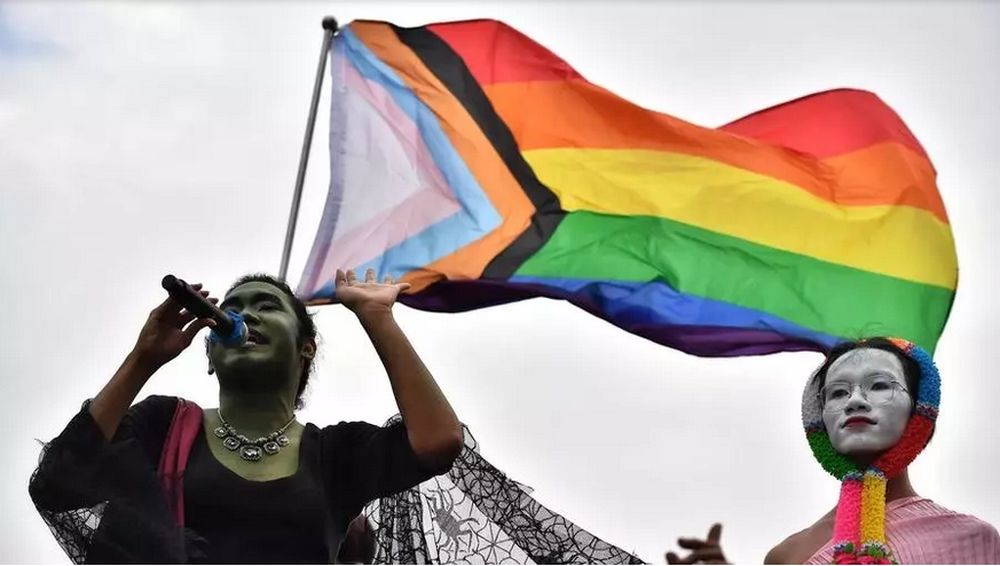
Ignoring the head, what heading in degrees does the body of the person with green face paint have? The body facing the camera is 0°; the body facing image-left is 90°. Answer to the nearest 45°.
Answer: approximately 0°

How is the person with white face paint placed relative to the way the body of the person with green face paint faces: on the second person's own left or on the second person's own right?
on the second person's own left
